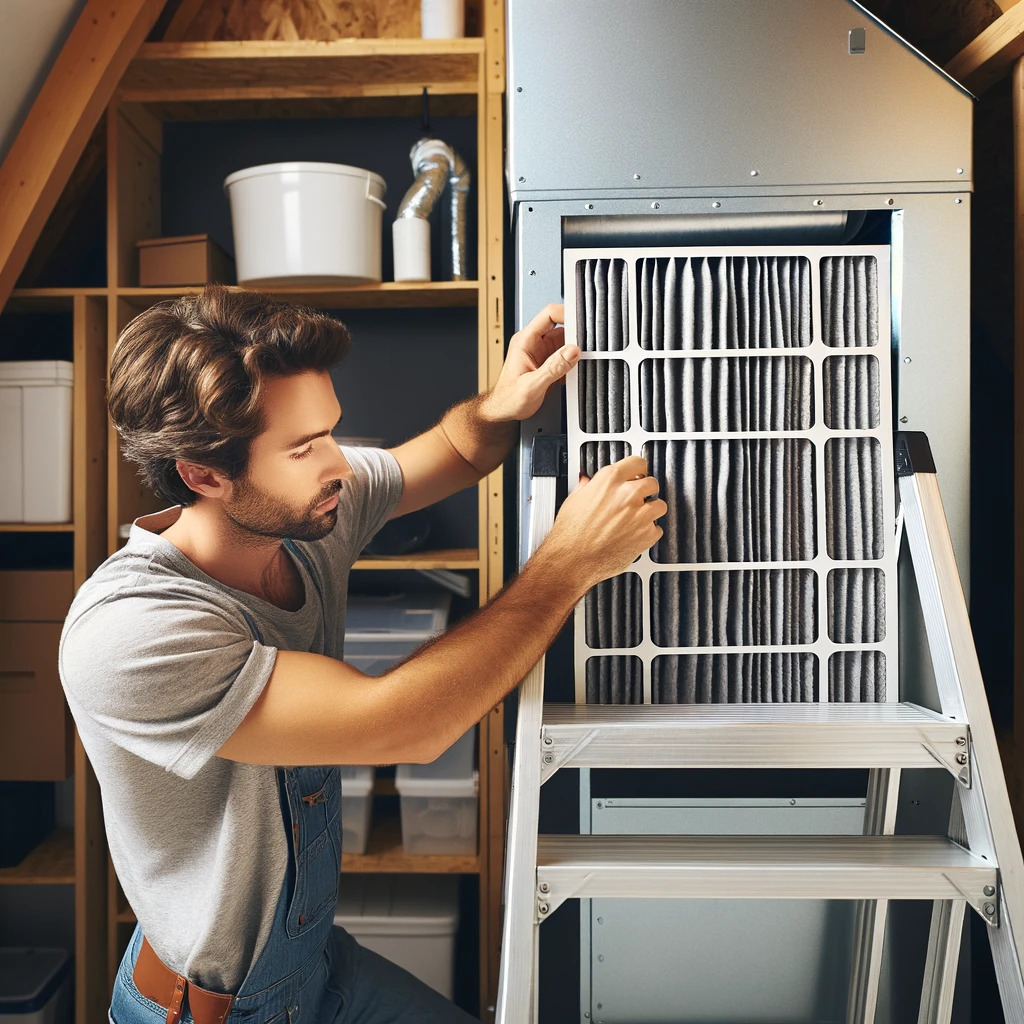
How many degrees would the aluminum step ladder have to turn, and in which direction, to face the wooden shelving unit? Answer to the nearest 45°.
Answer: approximately 135° to its right

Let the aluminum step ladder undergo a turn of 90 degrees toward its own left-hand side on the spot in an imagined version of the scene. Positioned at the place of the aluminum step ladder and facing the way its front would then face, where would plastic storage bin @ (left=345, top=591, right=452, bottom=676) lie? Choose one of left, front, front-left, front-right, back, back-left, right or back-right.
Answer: back-left

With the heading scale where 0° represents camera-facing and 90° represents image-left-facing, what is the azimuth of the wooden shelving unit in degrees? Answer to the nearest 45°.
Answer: approximately 0°

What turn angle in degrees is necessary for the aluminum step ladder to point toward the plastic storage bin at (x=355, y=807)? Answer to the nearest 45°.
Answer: approximately 135° to its right

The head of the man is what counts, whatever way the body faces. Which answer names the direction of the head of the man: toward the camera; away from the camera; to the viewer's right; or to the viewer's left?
to the viewer's right

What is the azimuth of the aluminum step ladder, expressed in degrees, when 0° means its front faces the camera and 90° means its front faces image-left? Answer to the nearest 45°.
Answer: approximately 0°

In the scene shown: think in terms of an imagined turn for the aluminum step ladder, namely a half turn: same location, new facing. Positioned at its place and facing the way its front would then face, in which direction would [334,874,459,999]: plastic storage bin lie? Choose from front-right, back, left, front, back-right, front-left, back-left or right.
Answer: front-left

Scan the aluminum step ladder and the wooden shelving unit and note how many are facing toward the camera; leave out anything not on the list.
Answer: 2
